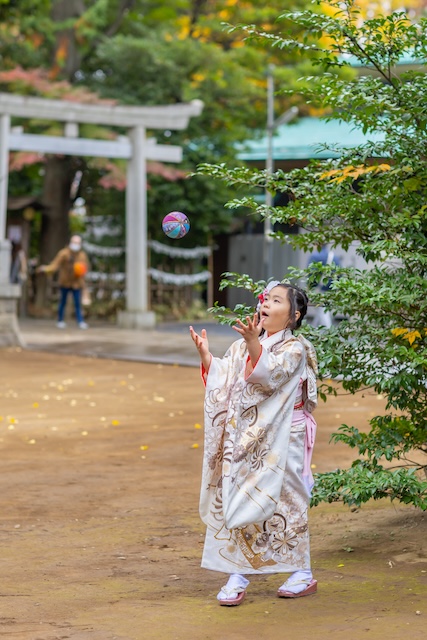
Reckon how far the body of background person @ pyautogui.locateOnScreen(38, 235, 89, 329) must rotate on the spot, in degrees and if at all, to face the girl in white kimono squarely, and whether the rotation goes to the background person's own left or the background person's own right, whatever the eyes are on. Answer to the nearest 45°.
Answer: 0° — they already face them

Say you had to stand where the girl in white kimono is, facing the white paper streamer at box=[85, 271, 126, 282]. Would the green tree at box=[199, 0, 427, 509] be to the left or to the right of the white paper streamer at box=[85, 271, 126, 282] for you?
right

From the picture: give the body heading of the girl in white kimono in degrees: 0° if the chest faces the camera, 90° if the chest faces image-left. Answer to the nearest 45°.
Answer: approximately 45°

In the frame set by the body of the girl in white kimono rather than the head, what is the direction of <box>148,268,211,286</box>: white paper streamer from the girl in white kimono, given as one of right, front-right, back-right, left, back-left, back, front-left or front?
back-right

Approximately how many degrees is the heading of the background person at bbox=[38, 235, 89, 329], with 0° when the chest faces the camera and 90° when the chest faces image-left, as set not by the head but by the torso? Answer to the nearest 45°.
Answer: approximately 0°

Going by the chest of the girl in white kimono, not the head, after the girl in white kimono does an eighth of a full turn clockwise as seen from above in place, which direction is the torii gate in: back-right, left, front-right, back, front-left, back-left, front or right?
right

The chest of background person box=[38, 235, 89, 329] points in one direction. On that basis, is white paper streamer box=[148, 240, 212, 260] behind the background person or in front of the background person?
behind

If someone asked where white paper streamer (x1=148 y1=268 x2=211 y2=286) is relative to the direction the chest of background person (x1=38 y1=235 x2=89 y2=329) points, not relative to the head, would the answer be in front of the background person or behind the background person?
behind

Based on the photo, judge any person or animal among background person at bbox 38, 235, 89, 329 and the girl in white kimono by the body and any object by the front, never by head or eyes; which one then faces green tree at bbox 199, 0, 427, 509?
the background person

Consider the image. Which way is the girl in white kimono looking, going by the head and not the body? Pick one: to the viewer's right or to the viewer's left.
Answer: to the viewer's left

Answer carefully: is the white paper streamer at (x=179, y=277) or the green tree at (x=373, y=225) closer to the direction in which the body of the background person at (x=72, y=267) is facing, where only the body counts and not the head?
the green tree
